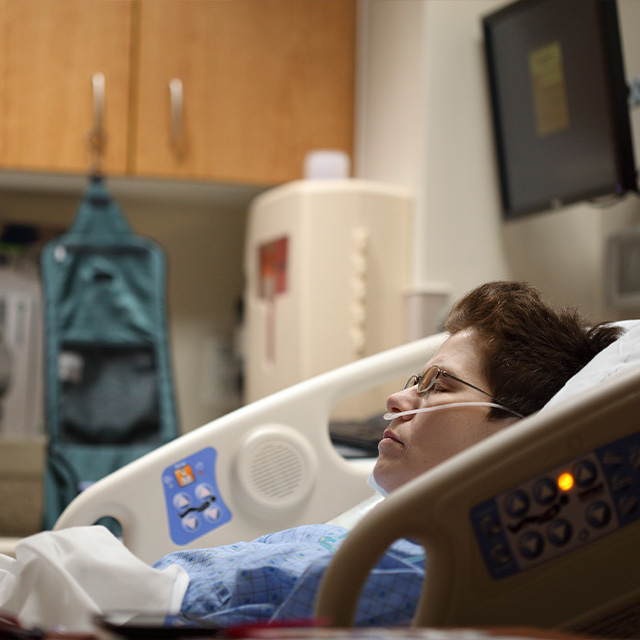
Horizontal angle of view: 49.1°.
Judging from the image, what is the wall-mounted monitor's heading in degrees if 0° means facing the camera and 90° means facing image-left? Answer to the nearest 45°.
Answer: approximately 45°

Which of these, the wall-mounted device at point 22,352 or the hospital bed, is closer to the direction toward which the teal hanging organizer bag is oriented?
the hospital bed

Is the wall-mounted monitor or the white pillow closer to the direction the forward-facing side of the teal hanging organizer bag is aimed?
the white pillow

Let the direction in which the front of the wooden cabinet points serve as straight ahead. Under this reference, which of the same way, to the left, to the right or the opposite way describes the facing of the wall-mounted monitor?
to the right

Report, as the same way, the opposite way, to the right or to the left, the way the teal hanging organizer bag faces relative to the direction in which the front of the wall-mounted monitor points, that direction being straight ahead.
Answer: to the left

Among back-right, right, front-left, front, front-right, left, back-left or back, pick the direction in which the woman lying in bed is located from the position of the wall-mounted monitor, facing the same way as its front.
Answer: front-left

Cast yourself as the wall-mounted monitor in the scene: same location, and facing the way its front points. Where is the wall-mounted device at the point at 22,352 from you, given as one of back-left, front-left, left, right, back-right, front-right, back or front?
front-right

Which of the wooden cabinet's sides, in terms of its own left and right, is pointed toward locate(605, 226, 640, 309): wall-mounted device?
left

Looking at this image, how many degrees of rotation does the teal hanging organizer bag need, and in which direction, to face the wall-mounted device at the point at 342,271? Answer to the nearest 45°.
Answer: approximately 90° to its left

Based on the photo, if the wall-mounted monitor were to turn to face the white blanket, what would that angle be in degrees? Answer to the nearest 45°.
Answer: approximately 45° to its left
